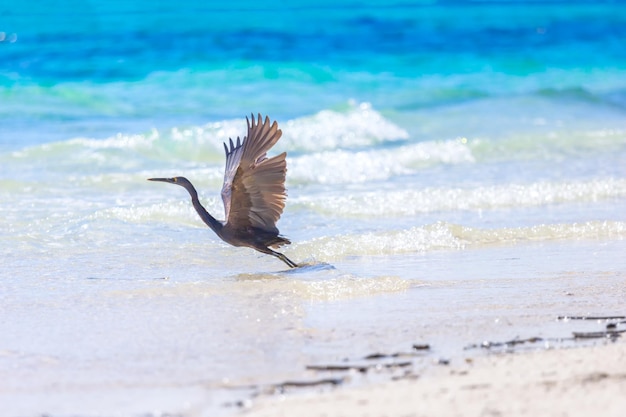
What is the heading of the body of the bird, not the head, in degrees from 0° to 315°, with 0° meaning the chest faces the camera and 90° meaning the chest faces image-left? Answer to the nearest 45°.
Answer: approximately 90°
